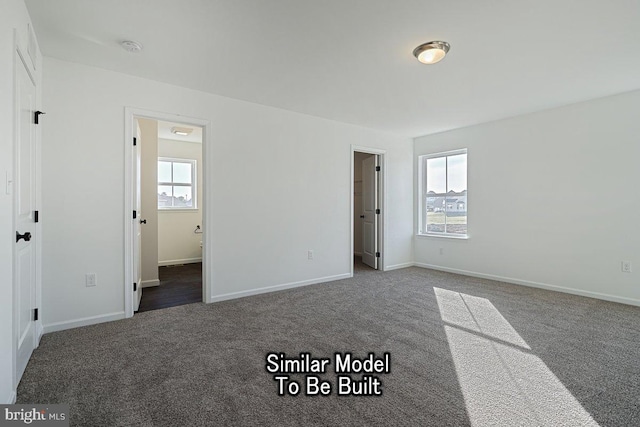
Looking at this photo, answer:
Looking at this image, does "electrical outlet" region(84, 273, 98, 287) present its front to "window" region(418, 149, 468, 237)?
no

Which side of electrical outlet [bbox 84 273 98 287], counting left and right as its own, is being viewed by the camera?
front

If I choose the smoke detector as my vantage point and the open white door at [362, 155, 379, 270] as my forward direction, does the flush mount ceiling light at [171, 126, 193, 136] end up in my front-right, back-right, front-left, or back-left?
front-left

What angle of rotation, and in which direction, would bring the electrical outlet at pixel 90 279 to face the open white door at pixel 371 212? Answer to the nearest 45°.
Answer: approximately 90° to its left

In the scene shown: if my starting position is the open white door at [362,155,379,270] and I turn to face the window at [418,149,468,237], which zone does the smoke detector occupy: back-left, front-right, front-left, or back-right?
back-right

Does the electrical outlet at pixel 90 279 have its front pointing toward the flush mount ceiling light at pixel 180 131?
no

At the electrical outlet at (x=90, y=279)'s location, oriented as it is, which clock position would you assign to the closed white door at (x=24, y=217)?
The closed white door is roughly at 1 o'clock from the electrical outlet.

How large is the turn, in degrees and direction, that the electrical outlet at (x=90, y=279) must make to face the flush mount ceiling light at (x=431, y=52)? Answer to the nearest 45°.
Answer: approximately 45° to its left

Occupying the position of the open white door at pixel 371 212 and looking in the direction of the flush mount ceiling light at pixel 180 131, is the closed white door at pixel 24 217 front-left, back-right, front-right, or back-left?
front-left

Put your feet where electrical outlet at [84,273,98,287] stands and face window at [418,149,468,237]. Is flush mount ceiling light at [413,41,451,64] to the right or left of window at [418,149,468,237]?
right

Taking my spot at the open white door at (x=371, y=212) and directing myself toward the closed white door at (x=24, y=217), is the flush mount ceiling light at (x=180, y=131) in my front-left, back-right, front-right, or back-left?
front-right

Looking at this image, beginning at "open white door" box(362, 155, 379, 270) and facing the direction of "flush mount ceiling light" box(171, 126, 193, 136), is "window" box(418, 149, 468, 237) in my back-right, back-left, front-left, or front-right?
back-left
